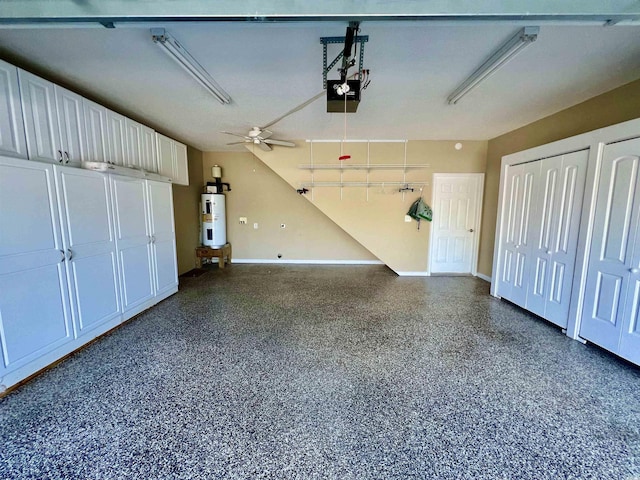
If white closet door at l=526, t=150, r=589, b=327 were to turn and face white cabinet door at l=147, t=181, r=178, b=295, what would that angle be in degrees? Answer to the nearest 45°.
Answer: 0° — it already faces it

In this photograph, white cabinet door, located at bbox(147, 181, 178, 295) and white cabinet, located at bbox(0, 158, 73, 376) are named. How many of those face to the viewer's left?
0

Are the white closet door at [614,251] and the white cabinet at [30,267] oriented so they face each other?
yes

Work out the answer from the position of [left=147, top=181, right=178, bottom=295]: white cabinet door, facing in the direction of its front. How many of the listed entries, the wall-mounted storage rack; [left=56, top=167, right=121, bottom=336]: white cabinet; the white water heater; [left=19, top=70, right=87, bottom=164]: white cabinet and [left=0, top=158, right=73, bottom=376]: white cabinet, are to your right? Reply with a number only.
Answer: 3

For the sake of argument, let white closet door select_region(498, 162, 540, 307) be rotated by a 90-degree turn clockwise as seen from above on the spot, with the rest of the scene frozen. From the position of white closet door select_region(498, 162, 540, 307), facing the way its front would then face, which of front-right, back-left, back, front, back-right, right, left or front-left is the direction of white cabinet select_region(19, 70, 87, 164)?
left

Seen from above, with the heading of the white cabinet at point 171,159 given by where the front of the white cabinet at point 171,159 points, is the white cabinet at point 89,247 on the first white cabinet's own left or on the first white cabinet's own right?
on the first white cabinet's own right

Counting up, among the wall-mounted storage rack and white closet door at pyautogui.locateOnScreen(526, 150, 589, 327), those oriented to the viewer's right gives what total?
0

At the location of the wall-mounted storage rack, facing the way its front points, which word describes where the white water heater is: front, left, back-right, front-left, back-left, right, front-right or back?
right

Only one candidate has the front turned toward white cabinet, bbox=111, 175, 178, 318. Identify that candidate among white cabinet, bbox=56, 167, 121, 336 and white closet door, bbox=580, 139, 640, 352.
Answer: the white closet door

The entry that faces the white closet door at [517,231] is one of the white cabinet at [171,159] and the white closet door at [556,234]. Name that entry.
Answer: the white cabinet

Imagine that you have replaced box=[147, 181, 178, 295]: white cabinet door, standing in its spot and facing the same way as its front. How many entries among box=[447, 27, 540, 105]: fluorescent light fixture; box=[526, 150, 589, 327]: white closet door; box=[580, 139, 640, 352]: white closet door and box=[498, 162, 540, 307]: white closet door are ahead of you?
4

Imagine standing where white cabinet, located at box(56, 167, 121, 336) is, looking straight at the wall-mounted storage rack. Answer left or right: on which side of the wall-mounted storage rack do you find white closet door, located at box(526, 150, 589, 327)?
right
